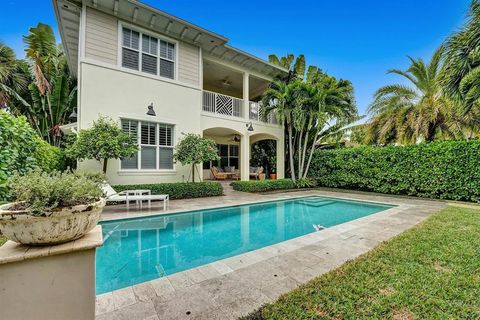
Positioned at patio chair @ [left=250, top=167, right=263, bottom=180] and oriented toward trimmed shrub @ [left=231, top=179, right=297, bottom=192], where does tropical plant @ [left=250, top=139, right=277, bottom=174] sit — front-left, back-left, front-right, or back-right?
back-left

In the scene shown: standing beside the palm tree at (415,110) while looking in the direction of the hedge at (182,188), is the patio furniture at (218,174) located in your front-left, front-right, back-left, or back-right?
front-right

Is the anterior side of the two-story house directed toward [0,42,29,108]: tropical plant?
no

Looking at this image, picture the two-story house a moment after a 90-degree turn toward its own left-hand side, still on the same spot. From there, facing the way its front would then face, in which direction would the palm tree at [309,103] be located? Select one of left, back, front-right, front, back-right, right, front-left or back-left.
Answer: front-right

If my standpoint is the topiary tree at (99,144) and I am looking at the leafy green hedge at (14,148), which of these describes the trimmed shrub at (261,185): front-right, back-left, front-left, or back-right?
back-left

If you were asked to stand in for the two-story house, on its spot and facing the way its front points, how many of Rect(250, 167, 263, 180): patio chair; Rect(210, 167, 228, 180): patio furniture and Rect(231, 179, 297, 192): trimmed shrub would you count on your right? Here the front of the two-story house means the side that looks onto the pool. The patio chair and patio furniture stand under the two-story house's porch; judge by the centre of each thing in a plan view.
0

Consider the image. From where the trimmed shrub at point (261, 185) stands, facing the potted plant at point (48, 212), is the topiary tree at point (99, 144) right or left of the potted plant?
right

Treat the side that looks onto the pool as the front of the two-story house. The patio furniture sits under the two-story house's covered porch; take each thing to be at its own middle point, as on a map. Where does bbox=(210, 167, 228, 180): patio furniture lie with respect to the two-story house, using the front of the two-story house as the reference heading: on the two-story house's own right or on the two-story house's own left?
on the two-story house's own left

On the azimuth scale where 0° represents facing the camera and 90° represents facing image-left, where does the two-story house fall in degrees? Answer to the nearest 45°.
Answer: approximately 315°

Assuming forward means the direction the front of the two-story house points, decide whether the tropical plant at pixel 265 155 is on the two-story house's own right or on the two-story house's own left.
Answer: on the two-story house's own left

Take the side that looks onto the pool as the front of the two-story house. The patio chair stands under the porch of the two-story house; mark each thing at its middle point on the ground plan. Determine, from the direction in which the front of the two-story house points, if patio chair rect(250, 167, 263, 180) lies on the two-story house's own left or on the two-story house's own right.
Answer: on the two-story house's own left

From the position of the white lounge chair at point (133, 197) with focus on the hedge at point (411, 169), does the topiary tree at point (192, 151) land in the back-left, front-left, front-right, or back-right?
front-left

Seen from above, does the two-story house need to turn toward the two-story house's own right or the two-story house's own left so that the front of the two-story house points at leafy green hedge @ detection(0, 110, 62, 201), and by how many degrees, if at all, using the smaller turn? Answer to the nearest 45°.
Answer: approximately 45° to the two-story house's own right

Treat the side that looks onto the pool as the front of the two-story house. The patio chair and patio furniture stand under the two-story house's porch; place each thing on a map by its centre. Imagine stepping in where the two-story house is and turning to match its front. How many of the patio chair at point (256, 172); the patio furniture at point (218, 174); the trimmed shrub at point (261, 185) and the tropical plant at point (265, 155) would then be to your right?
0

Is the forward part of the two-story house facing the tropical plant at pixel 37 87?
no
